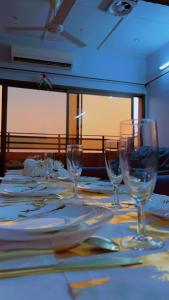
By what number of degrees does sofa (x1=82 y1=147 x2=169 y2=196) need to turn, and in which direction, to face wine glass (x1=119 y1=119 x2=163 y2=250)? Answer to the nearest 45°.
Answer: approximately 45° to its left

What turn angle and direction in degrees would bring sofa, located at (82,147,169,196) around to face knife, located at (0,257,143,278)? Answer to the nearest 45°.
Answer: approximately 45° to its left

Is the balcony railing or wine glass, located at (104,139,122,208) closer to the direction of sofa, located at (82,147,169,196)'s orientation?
the wine glass

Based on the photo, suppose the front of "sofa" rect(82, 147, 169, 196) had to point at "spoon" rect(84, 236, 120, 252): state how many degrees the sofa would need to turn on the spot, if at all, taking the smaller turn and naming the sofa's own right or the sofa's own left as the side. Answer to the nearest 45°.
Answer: approximately 45° to the sofa's own left

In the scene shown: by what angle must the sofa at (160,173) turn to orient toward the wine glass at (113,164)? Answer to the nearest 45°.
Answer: approximately 45° to its left

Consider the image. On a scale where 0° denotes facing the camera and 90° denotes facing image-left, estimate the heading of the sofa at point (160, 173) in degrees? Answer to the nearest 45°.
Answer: approximately 45°

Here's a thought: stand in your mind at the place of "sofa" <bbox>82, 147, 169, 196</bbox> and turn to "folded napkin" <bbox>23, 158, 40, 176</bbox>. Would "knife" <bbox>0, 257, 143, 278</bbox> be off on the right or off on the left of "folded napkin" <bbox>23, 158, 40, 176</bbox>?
left
